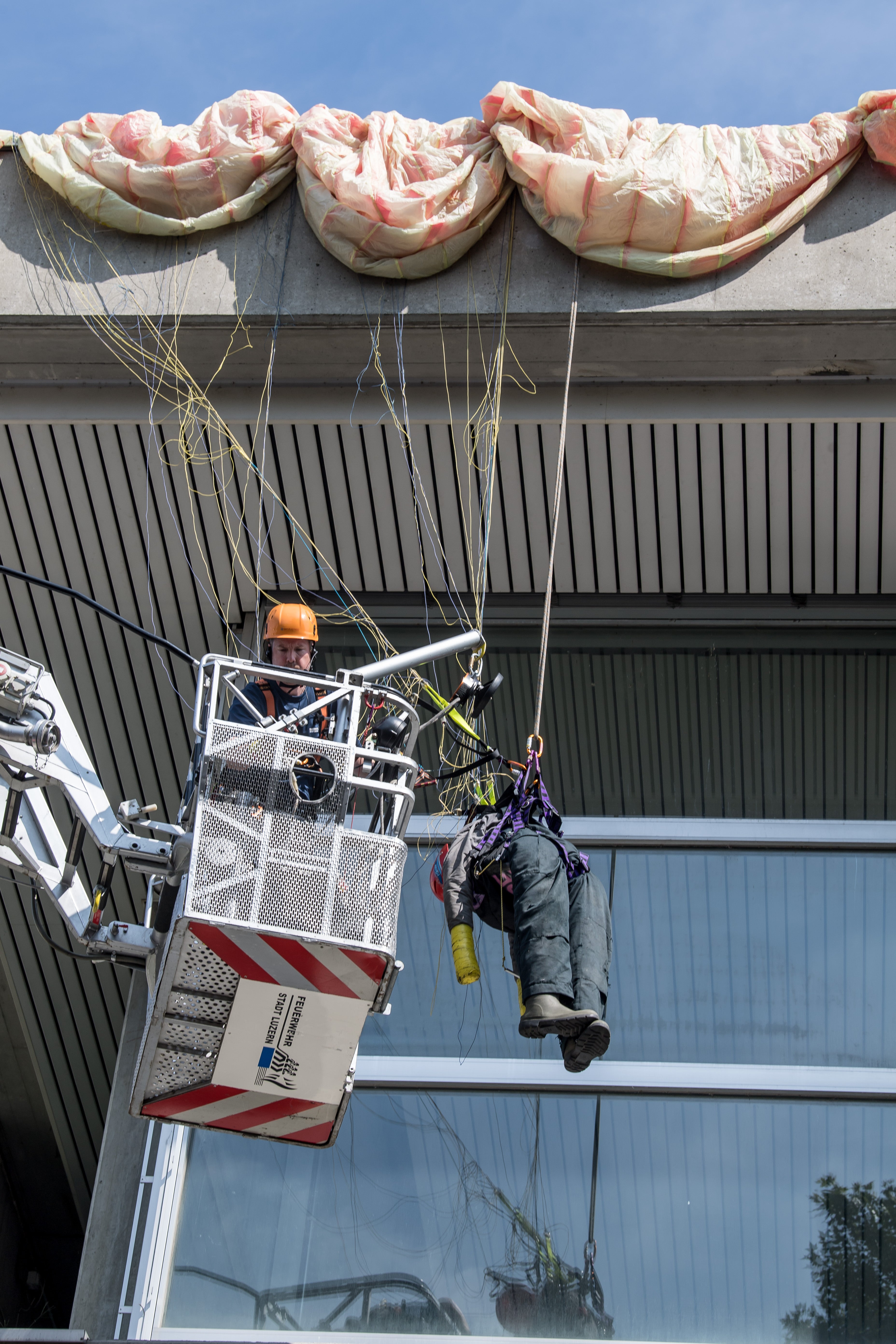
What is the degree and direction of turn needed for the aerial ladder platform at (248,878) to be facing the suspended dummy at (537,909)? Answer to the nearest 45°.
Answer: approximately 45° to its left
